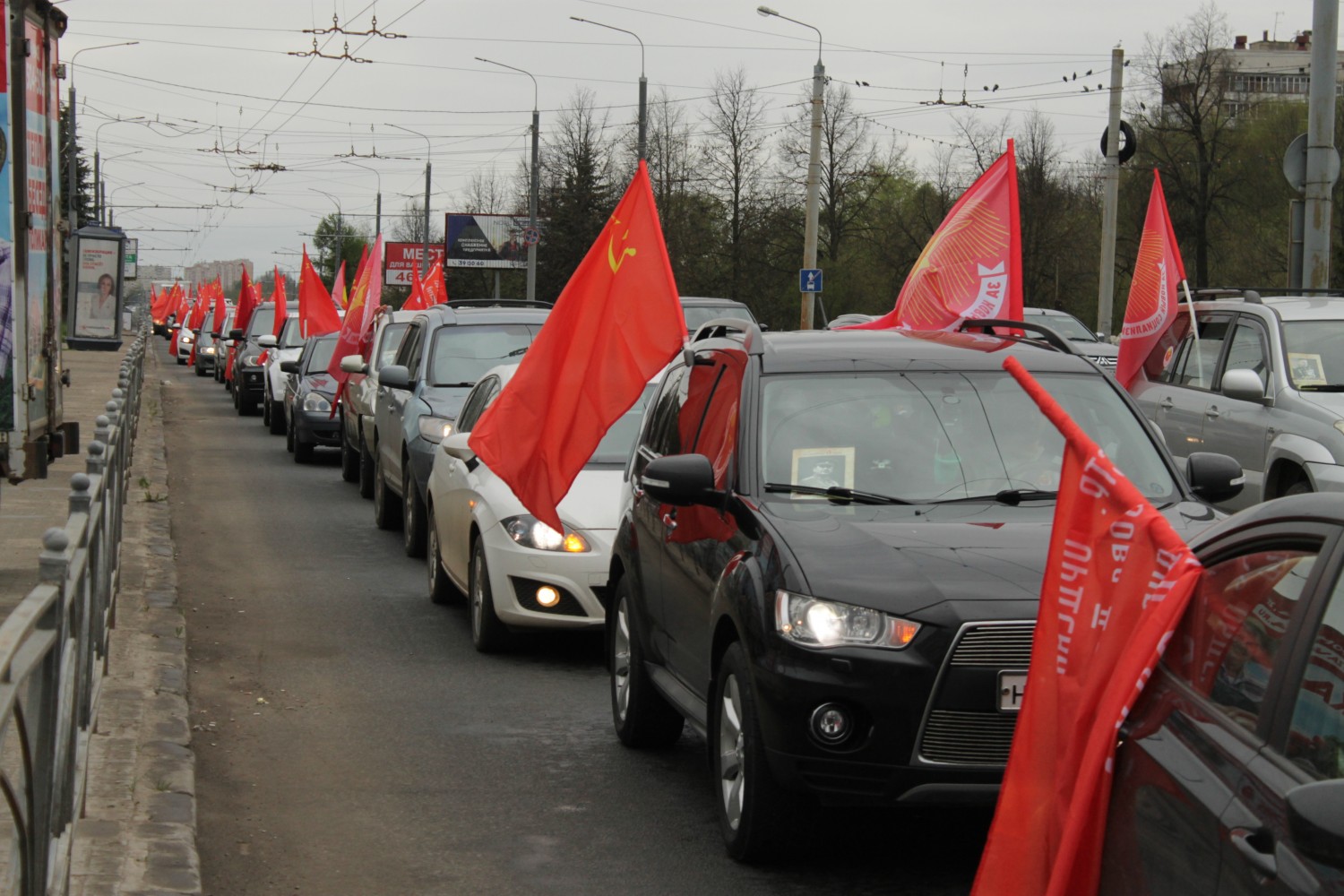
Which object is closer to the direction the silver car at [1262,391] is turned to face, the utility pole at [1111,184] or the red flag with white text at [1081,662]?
the red flag with white text

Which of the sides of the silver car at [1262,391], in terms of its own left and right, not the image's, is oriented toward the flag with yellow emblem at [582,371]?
right

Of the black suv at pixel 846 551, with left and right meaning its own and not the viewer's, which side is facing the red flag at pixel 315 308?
back

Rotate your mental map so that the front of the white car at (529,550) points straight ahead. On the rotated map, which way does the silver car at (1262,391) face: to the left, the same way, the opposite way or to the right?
the same way

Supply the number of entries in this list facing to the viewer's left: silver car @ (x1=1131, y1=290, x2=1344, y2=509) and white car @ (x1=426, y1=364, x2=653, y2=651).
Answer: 0

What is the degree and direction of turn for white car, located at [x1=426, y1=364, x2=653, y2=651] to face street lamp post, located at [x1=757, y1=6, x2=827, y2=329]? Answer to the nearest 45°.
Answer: approximately 135° to its left

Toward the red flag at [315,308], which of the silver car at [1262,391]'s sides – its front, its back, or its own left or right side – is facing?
back

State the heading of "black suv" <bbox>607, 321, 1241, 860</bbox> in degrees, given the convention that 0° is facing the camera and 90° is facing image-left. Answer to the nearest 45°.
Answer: approximately 315°

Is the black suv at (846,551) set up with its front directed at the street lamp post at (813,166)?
no

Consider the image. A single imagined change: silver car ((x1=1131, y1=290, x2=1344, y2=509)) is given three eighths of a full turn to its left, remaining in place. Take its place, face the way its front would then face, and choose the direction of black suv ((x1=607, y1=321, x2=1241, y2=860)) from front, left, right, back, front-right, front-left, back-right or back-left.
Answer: back

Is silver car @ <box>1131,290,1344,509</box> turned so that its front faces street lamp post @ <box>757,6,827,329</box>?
no

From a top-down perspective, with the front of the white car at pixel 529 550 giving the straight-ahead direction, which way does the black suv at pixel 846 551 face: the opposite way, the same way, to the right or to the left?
the same way

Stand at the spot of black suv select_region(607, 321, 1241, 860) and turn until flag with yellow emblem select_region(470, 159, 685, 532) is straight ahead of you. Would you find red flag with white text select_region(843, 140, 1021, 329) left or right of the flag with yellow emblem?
right

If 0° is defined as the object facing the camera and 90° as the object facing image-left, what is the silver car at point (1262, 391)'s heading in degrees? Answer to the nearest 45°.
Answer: approximately 315°

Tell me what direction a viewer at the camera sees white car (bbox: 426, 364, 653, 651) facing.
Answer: facing the viewer and to the right of the viewer

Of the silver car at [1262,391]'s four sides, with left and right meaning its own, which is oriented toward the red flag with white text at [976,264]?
right

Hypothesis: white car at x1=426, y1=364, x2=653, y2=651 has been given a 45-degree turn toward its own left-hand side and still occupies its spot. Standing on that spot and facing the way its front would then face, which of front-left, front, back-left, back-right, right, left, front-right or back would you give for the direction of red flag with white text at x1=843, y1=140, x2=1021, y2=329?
front-left
